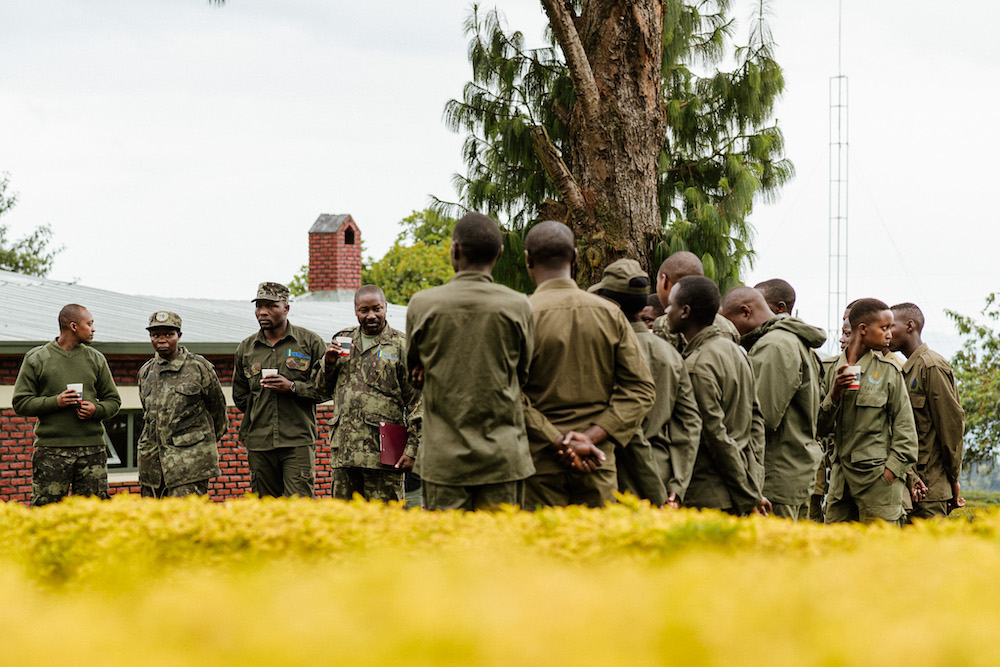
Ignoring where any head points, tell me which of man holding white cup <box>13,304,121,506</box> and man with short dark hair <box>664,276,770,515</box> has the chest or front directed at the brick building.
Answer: the man with short dark hair

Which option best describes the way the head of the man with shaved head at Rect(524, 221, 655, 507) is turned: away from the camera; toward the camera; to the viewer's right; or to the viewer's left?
away from the camera

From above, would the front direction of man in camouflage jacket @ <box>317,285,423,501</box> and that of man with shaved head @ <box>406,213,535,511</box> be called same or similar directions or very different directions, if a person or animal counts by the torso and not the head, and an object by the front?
very different directions

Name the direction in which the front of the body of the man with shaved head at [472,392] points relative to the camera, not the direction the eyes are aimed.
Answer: away from the camera

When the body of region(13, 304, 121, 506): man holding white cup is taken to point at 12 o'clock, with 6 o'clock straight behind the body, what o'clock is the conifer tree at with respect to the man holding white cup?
The conifer tree is roughly at 8 o'clock from the man holding white cup.

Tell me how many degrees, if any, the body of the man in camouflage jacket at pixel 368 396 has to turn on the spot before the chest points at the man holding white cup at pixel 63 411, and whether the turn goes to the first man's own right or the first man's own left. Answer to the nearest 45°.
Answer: approximately 135° to the first man's own right

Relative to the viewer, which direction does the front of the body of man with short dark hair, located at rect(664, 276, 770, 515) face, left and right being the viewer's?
facing away from the viewer and to the left of the viewer

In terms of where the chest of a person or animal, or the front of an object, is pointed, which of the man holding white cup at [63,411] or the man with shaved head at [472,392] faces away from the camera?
the man with shaved head

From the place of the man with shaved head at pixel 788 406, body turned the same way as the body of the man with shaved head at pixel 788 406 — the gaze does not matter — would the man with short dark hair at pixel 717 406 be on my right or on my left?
on my left

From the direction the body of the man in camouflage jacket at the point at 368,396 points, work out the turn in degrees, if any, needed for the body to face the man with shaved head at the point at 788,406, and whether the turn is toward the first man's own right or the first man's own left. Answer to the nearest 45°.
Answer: approximately 45° to the first man's own left
